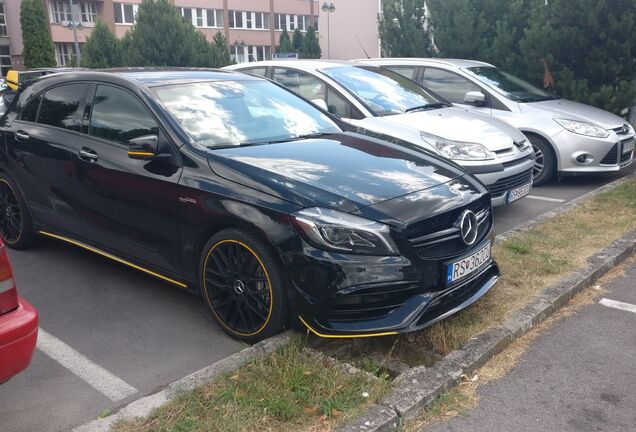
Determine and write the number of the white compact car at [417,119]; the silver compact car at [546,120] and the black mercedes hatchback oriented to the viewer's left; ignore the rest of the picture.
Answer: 0

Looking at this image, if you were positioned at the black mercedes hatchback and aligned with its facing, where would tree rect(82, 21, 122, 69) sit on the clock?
The tree is roughly at 7 o'clock from the black mercedes hatchback.

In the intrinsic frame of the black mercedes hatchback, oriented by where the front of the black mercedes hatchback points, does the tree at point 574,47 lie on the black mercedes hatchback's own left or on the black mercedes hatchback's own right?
on the black mercedes hatchback's own left

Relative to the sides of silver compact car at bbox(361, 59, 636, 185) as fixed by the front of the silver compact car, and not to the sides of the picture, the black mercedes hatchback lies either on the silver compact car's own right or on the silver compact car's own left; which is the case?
on the silver compact car's own right

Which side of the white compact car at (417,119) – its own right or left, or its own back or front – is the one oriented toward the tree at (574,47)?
left

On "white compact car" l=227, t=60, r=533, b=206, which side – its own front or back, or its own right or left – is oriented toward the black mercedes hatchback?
right

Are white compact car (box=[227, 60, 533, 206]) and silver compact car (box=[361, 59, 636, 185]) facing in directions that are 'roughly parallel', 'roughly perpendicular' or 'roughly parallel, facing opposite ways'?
roughly parallel

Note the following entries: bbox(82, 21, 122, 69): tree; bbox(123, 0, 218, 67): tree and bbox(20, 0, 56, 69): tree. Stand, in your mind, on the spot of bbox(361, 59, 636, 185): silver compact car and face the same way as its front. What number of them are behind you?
3

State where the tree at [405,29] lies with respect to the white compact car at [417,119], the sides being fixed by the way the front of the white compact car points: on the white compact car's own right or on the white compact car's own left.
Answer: on the white compact car's own left

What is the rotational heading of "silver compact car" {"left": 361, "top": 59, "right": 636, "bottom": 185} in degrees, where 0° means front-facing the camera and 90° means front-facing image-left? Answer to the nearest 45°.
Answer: approximately 315°

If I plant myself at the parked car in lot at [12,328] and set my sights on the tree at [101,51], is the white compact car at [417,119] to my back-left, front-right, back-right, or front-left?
front-right

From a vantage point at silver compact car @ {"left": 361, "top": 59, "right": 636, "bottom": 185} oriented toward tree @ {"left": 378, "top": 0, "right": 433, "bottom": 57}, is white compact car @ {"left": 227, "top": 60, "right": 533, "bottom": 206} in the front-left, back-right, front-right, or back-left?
back-left

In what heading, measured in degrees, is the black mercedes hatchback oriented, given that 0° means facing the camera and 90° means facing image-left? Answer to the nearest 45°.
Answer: approximately 315°

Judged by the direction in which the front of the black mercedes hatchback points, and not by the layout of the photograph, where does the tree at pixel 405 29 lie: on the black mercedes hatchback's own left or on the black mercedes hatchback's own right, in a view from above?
on the black mercedes hatchback's own left
